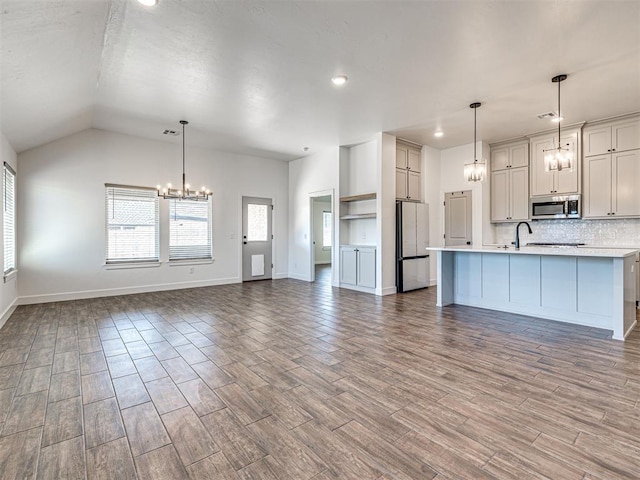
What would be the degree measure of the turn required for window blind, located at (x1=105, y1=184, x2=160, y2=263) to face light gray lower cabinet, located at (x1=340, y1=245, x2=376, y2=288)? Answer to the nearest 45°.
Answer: approximately 45° to its left

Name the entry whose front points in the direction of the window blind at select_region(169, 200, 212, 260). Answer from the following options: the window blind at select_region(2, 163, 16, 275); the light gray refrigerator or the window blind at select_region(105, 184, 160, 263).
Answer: the window blind at select_region(2, 163, 16, 275)

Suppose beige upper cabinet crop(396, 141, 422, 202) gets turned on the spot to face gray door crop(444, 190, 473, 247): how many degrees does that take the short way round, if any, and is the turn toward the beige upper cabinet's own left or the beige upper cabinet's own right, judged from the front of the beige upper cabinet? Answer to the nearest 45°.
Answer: approximately 90° to the beige upper cabinet's own left

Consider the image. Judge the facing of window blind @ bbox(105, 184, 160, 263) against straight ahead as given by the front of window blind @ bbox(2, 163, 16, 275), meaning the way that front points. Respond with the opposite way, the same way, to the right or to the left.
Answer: to the right

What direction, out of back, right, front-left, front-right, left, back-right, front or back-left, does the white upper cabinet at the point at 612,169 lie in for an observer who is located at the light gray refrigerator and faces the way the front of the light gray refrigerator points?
front-left

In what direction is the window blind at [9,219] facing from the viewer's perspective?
to the viewer's right

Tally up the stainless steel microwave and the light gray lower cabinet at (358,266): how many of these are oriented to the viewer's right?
0

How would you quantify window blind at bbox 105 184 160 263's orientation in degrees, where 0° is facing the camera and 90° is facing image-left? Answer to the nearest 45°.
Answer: approximately 0°

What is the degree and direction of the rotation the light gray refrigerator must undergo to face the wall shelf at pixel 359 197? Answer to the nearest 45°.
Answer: approximately 135° to its right
